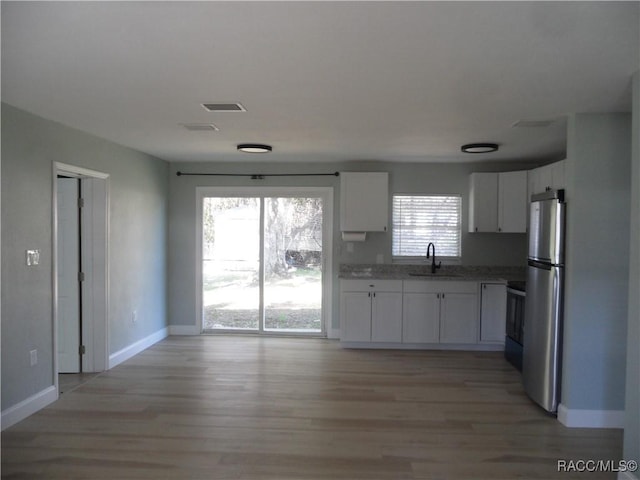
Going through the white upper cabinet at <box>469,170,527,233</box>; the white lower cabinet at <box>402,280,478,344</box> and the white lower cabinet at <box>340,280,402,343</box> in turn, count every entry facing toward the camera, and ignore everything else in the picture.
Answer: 3

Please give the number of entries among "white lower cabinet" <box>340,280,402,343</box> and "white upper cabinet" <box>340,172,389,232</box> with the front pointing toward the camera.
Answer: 2

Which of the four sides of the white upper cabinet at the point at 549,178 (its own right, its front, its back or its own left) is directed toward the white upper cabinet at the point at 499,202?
right

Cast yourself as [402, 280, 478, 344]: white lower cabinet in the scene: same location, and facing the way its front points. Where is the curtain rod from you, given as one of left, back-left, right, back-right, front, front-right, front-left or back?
right

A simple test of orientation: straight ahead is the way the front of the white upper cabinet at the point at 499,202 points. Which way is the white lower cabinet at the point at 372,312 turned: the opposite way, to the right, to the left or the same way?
the same way

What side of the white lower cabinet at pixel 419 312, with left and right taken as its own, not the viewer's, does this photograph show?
front

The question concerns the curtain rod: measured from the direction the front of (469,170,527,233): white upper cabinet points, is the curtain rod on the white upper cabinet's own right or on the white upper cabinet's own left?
on the white upper cabinet's own right

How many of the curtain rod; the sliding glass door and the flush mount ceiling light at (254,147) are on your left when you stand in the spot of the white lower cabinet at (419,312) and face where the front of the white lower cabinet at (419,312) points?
0

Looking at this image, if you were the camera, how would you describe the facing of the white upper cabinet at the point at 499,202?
facing the viewer

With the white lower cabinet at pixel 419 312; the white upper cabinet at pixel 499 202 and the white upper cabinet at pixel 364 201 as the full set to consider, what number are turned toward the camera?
3

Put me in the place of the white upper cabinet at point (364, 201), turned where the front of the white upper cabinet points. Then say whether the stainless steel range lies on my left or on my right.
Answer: on my left

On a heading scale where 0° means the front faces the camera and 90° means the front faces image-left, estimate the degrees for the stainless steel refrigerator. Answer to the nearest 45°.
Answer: approximately 45°

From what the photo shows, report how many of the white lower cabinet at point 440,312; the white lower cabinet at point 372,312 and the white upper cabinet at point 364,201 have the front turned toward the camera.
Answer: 3

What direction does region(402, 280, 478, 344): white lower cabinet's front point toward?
toward the camera
